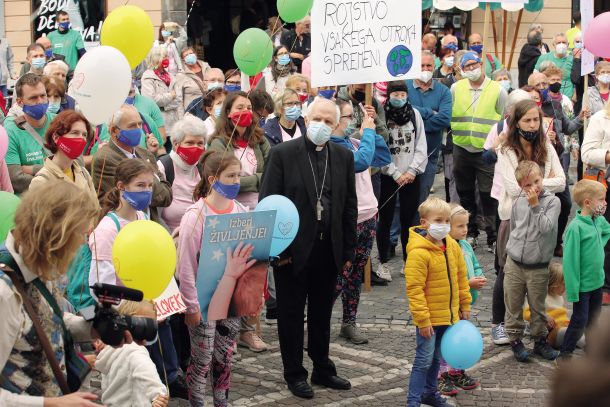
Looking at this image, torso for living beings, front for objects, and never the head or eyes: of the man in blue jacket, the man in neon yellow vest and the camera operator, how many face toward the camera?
2

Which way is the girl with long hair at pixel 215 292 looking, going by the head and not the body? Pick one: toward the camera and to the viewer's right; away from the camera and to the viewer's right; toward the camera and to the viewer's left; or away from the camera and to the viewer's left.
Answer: toward the camera and to the viewer's right

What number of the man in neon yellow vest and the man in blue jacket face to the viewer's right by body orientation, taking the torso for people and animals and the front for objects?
0

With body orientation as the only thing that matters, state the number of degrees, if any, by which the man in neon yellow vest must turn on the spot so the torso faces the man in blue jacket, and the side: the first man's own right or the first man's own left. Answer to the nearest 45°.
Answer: approximately 45° to the first man's own right

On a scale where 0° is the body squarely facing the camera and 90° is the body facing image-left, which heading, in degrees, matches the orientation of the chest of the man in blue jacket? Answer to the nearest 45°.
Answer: approximately 0°

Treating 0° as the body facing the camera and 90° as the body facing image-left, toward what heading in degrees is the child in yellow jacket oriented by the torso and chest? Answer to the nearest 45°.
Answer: approximately 315°

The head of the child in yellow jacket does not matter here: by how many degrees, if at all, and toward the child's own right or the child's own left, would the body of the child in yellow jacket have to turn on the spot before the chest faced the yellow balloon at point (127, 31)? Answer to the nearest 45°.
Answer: approximately 135° to the child's own right

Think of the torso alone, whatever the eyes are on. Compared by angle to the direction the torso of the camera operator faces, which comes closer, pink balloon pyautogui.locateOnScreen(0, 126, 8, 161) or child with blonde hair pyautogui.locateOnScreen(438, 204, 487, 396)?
the child with blonde hair

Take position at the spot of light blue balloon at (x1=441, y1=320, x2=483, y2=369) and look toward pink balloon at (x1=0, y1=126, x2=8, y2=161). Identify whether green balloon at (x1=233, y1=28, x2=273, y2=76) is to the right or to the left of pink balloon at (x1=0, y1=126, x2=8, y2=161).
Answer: right

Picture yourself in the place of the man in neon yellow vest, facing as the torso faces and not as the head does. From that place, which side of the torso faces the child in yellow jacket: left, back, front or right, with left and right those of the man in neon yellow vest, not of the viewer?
front

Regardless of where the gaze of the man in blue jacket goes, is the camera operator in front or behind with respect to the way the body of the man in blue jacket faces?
in front

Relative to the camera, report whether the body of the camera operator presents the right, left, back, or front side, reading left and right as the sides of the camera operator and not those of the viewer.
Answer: right
